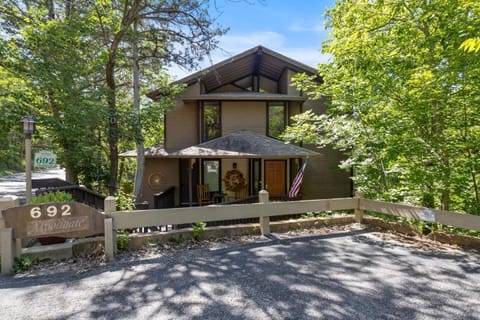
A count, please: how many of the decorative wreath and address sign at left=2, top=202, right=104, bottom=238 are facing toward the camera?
2

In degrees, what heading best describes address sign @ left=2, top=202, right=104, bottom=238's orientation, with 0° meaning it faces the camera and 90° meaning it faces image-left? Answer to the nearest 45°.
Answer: approximately 0°

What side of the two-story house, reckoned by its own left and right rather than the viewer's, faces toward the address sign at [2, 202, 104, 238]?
front

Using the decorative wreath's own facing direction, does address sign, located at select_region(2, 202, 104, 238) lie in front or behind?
in front

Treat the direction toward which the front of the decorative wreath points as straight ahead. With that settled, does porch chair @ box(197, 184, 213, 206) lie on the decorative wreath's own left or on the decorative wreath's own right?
on the decorative wreath's own right

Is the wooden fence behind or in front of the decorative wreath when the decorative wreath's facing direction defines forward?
in front

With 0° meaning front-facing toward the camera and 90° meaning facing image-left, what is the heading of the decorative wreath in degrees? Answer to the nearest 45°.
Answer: approximately 0°

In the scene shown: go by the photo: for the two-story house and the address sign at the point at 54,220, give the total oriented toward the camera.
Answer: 2
